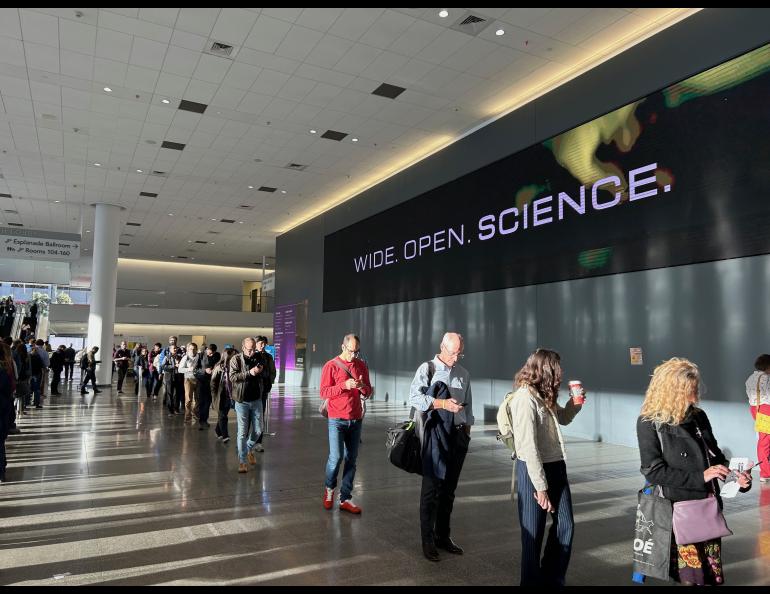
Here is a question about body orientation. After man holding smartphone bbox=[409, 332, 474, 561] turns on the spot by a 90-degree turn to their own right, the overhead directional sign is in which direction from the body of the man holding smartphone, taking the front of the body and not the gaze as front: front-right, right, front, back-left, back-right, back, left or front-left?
right

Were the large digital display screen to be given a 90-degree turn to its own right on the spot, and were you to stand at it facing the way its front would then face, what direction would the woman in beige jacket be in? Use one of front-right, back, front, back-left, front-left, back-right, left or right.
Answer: back-left

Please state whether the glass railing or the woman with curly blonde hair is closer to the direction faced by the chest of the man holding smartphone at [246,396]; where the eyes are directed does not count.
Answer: the woman with curly blonde hair

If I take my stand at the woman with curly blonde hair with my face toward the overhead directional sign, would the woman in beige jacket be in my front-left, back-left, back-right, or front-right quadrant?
front-left

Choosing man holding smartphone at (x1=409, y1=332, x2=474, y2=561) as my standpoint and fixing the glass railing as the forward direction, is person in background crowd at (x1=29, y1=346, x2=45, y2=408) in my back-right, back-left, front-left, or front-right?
front-left

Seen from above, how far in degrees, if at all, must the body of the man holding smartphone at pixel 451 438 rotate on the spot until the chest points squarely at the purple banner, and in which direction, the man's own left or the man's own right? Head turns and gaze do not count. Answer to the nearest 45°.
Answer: approximately 135° to the man's own left

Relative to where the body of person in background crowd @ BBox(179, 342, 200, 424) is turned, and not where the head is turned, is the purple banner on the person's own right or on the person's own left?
on the person's own left

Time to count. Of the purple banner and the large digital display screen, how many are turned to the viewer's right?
0

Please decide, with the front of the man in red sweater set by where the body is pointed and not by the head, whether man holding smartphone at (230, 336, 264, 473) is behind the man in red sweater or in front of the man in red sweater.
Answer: behind

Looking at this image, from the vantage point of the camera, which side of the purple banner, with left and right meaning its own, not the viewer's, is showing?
front

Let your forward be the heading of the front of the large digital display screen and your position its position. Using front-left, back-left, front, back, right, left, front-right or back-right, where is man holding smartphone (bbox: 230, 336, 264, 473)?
front
